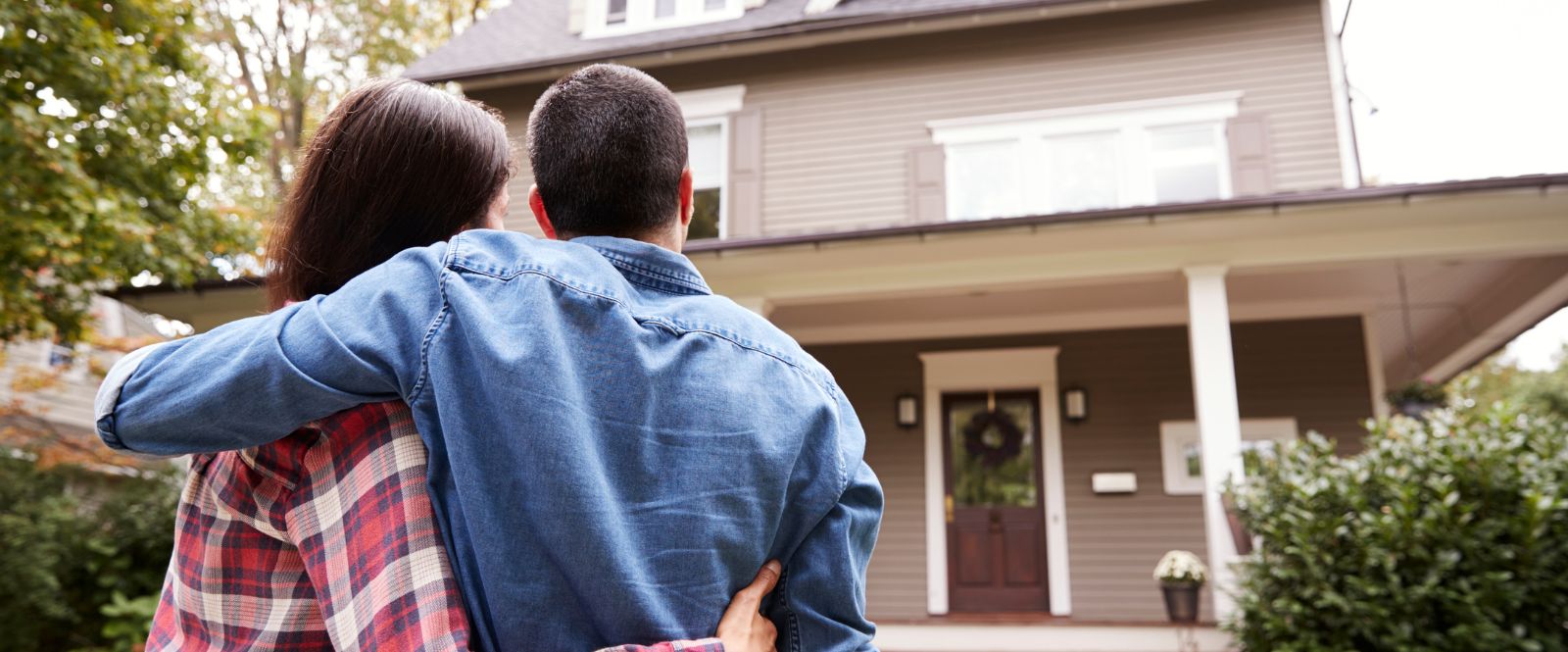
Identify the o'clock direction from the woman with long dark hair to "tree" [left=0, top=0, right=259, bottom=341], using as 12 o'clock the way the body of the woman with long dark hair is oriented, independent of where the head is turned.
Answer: The tree is roughly at 10 o'clock from the woman with long dark hair.

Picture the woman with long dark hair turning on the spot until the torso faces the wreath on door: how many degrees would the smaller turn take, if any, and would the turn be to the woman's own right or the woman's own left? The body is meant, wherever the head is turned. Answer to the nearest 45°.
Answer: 0° — they already face it

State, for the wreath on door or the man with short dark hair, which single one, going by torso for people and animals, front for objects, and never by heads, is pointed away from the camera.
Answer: the man with short dark hair

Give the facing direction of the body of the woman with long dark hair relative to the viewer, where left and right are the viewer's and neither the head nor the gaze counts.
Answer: facing away from the viewer and to the right of the viewer

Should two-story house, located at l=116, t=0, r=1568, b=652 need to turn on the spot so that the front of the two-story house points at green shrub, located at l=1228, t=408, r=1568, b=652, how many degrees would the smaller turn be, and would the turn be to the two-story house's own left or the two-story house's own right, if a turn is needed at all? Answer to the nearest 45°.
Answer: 0° — it already faces it

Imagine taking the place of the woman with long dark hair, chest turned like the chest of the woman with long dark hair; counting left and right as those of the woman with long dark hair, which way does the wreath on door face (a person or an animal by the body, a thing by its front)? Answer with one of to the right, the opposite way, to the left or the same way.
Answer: the opposite way

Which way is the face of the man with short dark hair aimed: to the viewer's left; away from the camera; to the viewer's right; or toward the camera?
away from the camera

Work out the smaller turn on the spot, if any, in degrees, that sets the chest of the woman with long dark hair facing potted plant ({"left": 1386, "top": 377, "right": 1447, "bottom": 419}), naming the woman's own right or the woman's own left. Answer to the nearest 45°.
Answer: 0° — they already face it

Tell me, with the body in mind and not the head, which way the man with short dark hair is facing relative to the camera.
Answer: away from the camera

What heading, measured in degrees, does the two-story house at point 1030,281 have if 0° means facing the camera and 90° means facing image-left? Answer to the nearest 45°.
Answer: approximately 0°
